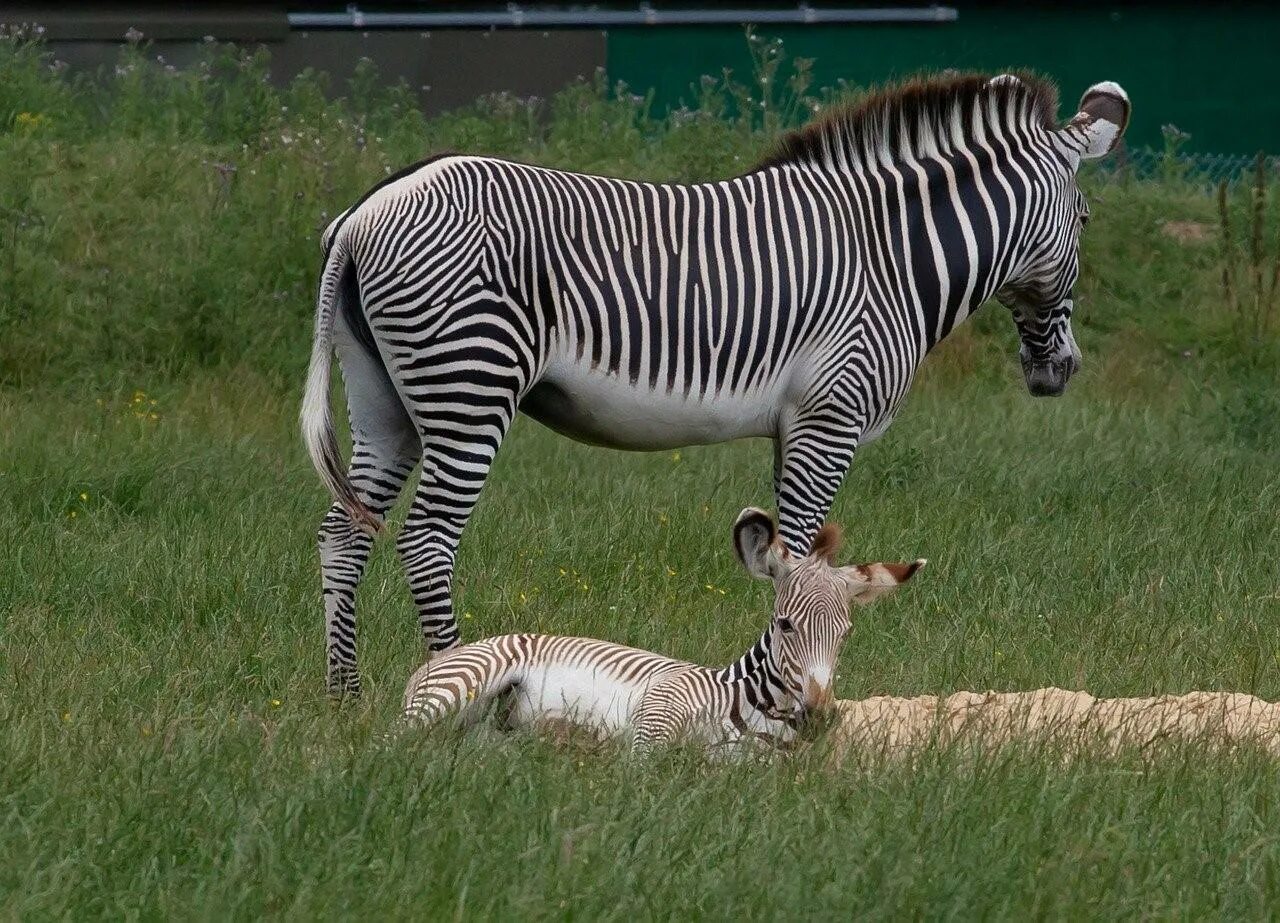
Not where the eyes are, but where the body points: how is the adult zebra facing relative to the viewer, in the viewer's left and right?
facing to the right of the viewer

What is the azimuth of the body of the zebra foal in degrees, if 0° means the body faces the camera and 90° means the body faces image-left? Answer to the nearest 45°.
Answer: approximately 270°

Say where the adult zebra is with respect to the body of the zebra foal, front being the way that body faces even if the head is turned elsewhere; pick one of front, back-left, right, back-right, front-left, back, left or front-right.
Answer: left

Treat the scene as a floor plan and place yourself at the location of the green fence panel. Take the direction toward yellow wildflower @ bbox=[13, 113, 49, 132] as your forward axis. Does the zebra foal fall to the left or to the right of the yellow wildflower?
left

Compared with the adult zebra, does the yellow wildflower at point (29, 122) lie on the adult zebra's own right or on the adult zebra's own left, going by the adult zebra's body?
on the adult zebra's own left

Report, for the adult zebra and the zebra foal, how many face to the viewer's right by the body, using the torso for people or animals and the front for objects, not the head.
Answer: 2
